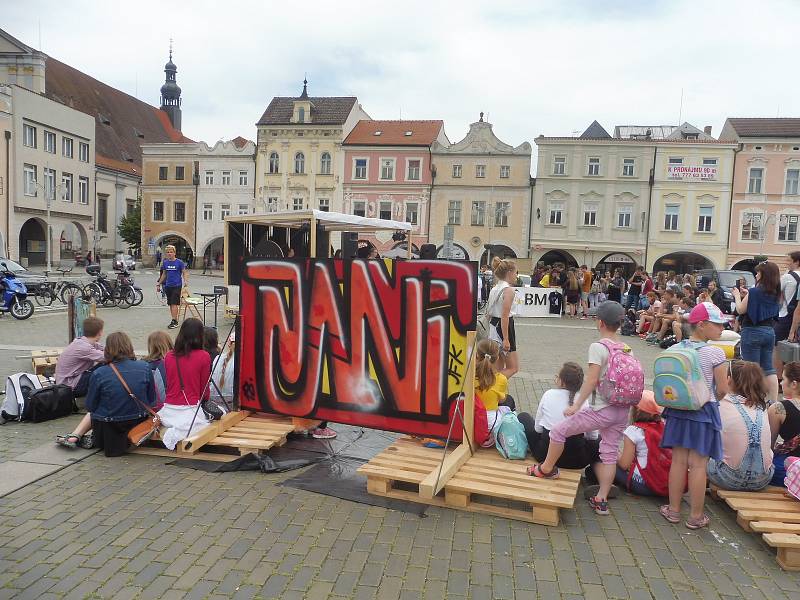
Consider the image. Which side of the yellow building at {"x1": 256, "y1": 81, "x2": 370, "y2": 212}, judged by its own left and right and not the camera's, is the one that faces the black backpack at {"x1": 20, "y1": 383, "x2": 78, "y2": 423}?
front

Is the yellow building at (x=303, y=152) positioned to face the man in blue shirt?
yes

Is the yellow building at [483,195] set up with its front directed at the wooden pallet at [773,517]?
yes

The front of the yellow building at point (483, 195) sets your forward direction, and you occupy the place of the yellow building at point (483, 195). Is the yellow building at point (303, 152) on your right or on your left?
on your right

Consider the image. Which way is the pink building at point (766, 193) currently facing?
toward the camera

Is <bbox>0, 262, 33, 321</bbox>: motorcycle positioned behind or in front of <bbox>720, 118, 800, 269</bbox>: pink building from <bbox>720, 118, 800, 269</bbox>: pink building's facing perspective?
in front

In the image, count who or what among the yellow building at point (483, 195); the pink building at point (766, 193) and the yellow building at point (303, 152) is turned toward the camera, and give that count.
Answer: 3

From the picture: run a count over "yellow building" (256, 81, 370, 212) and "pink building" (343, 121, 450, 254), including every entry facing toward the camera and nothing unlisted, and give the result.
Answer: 2

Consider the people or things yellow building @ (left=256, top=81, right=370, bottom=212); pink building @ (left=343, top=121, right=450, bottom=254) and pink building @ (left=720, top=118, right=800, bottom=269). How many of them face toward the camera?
3

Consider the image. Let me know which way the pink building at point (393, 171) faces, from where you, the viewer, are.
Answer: facing the viewer

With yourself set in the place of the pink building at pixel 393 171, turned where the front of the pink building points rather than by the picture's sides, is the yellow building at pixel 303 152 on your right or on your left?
on your right

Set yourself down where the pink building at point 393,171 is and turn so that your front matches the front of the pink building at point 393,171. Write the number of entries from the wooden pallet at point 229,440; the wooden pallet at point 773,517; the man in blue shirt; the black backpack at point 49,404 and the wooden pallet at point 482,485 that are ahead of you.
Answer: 5

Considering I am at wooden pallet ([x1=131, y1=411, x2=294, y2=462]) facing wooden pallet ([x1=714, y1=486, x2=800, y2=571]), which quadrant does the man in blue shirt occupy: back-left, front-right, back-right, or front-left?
back-left

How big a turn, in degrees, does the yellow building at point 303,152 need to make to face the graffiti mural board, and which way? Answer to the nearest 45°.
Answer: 0° — it already faces it

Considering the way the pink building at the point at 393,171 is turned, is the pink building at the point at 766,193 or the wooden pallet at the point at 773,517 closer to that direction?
the wooden pallet

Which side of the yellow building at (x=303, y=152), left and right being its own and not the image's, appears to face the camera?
front
